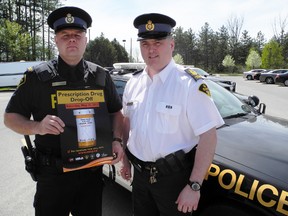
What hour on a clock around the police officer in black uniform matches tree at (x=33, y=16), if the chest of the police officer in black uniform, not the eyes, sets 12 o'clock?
The tree is roughly at 6 o'clock from the police officer in black uniform.

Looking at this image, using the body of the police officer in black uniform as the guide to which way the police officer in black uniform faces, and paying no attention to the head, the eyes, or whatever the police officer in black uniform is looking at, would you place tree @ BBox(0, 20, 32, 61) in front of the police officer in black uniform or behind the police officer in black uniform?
behind

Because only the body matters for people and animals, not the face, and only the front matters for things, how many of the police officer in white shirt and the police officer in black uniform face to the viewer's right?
0

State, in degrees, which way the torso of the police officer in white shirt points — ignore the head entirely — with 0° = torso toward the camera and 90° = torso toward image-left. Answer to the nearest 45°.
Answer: approximately 45°

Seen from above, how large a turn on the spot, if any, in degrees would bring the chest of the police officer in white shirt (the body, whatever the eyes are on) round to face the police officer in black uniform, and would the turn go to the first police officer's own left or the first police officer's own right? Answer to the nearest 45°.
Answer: approximately 45° to the first police officer's own right

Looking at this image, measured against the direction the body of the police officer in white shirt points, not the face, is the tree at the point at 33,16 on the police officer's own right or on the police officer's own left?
on the police officer's own right

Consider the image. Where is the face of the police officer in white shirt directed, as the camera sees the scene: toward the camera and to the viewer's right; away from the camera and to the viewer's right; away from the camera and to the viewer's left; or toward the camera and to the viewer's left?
toward the camera and to the viewer's left

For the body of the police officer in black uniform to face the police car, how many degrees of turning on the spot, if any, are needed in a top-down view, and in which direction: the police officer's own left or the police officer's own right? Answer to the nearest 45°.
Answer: approximately 90° to the police officer's own left

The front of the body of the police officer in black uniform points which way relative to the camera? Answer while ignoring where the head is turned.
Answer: toward the camera
